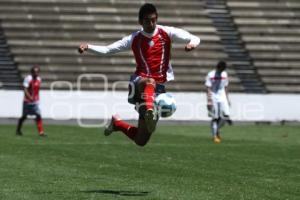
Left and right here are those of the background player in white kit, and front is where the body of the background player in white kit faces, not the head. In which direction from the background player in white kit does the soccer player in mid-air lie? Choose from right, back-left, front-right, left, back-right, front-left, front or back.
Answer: front

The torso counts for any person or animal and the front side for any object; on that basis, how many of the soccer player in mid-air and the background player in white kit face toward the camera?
2

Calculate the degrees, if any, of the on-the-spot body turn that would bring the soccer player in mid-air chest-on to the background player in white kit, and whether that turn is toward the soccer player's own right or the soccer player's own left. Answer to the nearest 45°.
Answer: approximately 180°

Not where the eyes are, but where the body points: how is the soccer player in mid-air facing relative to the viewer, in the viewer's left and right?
facing the viewer

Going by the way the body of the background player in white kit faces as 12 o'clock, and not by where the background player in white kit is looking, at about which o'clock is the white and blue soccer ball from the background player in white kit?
The white and blue soccer ball is roughly at 12 o'clock from the background player in white kit.

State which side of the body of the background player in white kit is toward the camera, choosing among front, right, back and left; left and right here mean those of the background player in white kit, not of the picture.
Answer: front
